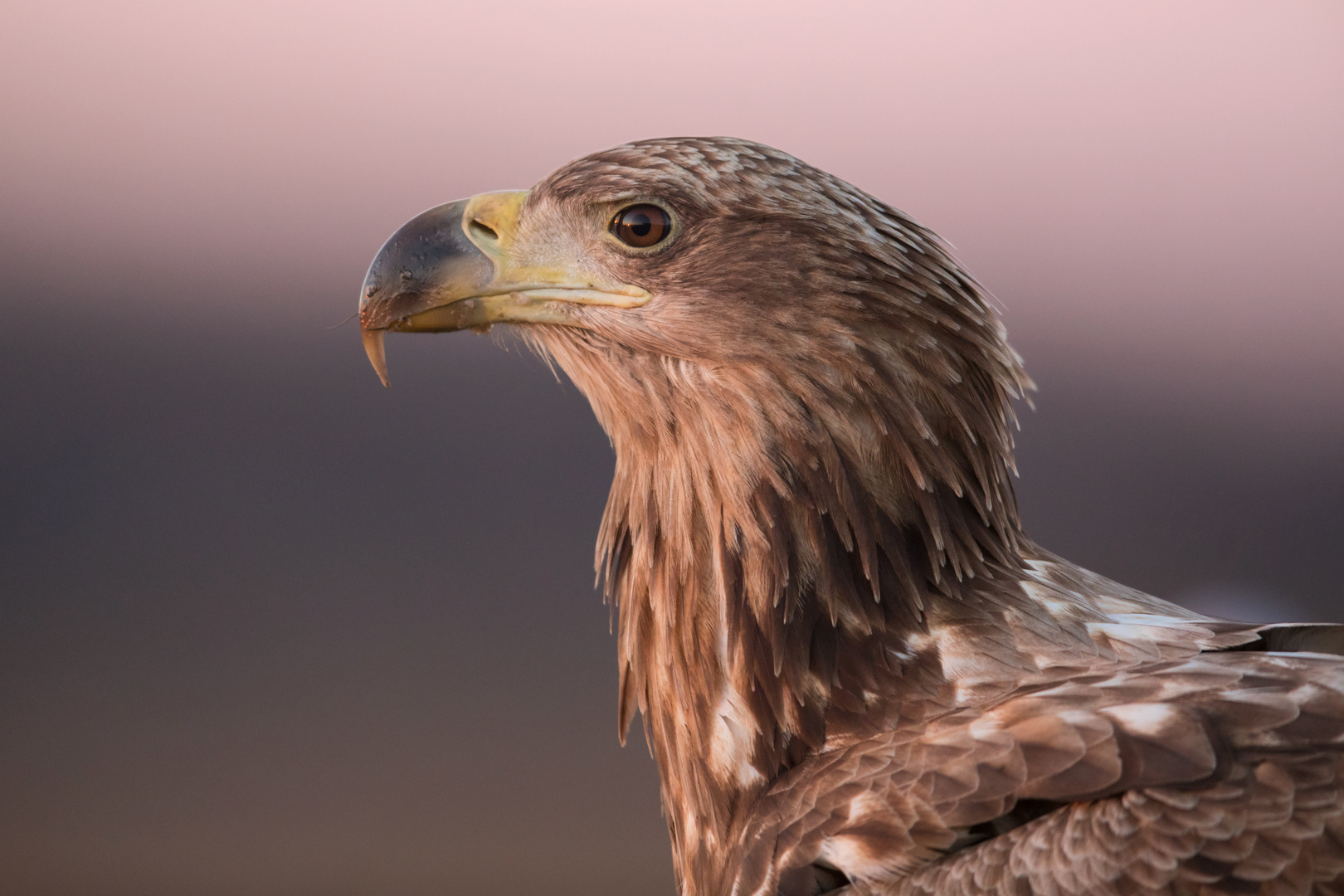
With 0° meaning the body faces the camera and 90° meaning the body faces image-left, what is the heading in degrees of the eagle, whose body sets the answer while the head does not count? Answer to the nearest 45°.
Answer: approximately 90°
